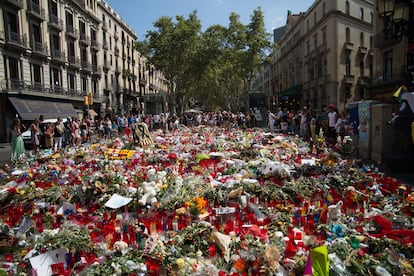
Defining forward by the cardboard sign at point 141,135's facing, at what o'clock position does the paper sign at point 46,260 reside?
The paper sign is roughly at 12 o'clock from the cardboard sign.

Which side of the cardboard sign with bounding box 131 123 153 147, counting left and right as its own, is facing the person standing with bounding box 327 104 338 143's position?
left

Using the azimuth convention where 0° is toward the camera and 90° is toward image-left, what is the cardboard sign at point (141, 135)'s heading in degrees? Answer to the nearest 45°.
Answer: approximately 0°

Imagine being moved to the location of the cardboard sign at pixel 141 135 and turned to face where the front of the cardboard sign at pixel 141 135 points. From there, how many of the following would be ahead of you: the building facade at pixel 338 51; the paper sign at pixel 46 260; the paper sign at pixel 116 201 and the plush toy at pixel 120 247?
3

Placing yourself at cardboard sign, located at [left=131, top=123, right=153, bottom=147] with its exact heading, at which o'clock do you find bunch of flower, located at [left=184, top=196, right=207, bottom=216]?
The bunch of flower is roughly at 12 o'clock from the cardboard sign.

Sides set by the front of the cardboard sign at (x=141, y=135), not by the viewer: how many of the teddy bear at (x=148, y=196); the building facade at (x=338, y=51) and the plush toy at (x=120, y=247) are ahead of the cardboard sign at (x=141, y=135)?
2

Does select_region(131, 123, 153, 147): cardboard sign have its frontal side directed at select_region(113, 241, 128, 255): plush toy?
yes

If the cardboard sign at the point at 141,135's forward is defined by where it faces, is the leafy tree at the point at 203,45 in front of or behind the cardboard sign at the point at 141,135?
behind

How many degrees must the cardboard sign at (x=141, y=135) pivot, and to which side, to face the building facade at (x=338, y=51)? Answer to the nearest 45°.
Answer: approximately 135° to its left
